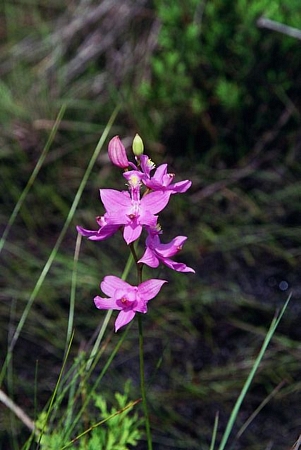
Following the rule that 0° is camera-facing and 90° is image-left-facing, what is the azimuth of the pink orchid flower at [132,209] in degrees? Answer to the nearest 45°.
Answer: approximately 0°

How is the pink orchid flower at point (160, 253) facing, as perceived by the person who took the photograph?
facing to the right of the viewer
